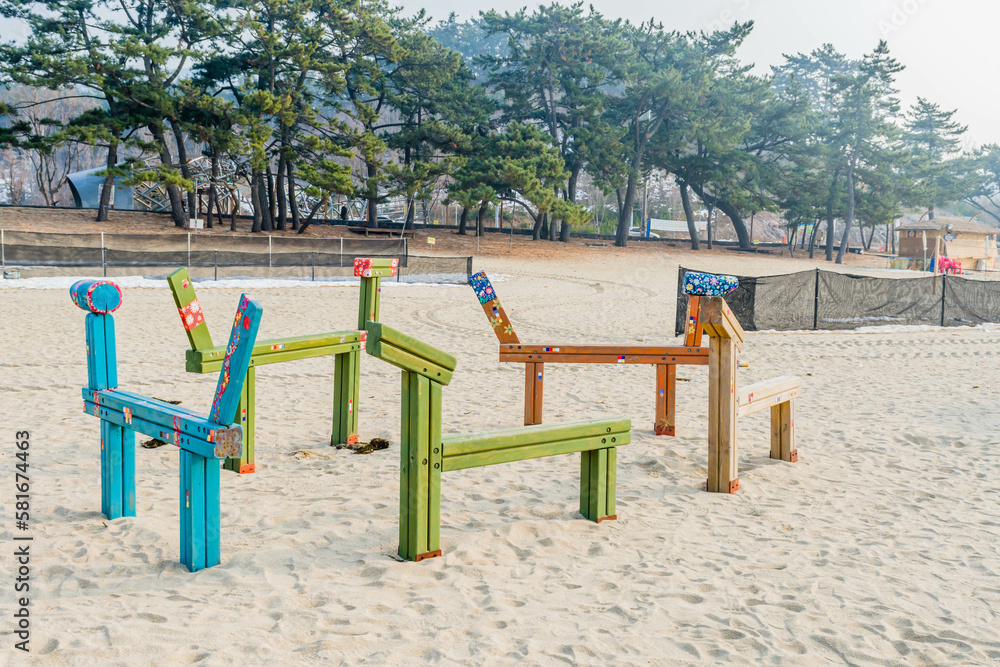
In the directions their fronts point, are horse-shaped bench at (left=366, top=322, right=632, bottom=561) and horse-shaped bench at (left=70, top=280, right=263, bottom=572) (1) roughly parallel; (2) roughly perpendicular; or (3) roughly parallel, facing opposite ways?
roughly perpendicular

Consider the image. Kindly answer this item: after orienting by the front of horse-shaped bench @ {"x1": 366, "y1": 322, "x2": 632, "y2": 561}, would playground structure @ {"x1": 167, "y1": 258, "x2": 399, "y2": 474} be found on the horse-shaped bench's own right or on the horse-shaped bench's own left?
on the horse-shaped bench's own right

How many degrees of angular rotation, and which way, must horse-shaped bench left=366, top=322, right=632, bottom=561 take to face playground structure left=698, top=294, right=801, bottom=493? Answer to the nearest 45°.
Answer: approximately 180°

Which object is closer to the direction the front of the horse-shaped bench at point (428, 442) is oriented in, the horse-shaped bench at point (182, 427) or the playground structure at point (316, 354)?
the horse-shaped bench

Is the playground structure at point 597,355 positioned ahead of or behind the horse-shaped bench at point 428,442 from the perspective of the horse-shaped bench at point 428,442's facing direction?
behind

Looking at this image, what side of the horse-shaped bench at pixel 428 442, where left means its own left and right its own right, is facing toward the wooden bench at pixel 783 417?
back

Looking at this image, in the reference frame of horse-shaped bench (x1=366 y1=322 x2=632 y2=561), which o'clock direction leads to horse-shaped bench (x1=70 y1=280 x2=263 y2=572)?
horse-shaped bench (x1=70 y1=280 x2=263 y2=572) is roughly at 1 o'clock from horse-shaped bench (x1=366 y1=322 x2=632 y2=561).
